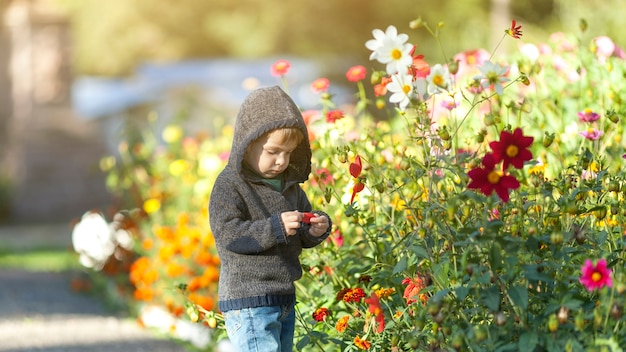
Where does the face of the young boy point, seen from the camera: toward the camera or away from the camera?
toward the camera

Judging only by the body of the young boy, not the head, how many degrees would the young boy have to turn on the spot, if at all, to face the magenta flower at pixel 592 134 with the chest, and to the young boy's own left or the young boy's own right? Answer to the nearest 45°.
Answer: approximately 45° to the young boy's own left

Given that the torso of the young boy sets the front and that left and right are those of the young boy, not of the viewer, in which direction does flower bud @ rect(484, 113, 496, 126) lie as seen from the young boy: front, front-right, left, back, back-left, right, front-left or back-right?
front-left

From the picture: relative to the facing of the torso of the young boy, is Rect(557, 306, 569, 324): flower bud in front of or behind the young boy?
in front

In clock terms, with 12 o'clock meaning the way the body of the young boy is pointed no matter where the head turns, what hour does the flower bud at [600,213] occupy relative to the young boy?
The flower bud is roughly at 11 o'clock from the young boy.

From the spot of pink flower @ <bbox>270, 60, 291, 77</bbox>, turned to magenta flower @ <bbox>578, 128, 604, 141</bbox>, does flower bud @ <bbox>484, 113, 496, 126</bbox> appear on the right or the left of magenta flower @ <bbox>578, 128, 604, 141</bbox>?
right

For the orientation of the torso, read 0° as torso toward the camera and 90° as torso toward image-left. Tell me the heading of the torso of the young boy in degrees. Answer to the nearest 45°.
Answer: approximately 315°

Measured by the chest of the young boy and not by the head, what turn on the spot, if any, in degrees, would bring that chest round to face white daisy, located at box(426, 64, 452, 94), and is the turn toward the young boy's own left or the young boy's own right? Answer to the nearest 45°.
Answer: approximately 45° to the young boy's own left

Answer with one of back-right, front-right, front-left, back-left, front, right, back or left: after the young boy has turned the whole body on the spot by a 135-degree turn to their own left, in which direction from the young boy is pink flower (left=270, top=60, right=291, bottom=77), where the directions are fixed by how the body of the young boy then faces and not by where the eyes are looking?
front

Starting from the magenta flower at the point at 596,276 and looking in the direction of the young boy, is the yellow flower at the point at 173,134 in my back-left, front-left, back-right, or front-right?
front-right

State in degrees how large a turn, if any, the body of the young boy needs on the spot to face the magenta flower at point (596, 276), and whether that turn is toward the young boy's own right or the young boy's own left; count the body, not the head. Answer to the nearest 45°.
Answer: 0° — they already face it

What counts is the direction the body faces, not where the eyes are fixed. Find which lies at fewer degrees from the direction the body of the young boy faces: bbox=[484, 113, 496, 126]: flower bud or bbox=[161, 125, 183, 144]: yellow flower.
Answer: the flower bud

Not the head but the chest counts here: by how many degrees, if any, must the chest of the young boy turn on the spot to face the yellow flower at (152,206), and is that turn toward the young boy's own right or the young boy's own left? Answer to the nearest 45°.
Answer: approximately 135° to the young boy's own left
